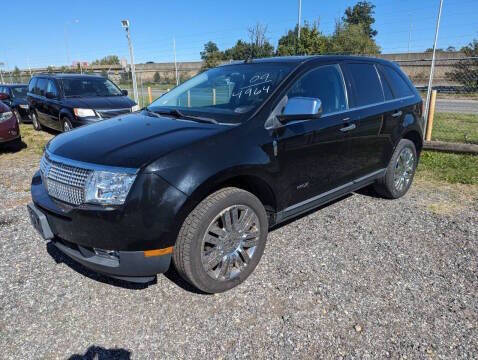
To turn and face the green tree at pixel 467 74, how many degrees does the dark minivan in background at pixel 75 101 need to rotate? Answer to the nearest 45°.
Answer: approximately 45° to its left

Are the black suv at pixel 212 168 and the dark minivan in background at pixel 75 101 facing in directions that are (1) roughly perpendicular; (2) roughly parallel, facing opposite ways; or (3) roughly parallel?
roughly perpendicular

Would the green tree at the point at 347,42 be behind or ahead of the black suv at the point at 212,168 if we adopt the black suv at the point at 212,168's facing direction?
behind

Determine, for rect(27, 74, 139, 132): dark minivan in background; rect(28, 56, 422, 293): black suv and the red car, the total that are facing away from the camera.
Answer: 0

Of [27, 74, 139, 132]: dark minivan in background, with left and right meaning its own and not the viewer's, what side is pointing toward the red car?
right

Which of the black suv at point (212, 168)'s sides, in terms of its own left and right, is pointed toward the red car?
right

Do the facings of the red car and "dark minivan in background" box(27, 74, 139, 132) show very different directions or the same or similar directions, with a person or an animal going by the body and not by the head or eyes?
same or similar directions

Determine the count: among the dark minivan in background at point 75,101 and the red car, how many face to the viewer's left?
0

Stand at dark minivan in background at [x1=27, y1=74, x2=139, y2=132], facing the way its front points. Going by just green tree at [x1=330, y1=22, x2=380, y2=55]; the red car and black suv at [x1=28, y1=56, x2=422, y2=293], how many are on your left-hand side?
1

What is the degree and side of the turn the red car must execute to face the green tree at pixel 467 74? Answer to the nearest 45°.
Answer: approximately 45° to its left

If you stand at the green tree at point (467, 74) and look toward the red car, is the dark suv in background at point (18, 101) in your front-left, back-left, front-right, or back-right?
front-right

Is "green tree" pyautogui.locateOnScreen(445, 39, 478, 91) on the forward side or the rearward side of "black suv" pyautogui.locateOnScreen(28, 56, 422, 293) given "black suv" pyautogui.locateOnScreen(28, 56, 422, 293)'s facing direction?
on the rearward side

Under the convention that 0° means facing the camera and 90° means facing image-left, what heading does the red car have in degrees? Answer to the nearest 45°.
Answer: approximately 315°

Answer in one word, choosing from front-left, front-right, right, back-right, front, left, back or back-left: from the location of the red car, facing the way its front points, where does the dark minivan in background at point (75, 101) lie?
left

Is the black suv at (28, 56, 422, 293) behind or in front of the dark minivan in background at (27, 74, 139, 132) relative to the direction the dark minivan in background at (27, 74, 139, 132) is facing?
in front

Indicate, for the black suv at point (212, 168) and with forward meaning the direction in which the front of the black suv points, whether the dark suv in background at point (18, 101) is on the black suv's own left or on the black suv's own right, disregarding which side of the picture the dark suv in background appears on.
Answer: on the black suv's own right

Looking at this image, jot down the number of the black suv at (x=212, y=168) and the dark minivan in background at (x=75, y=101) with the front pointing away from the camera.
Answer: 0
